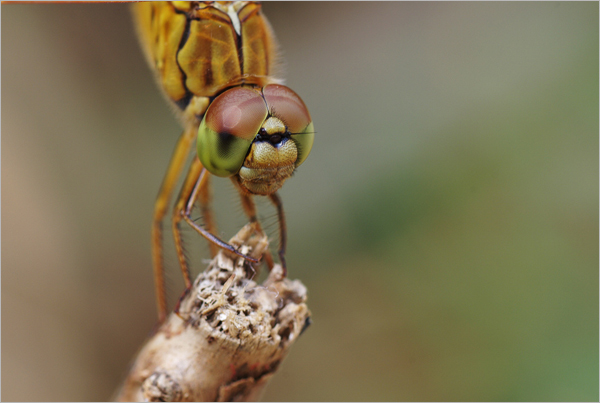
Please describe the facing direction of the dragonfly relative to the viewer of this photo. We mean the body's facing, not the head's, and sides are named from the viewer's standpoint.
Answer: facing the viewer and to the right of the viewer
